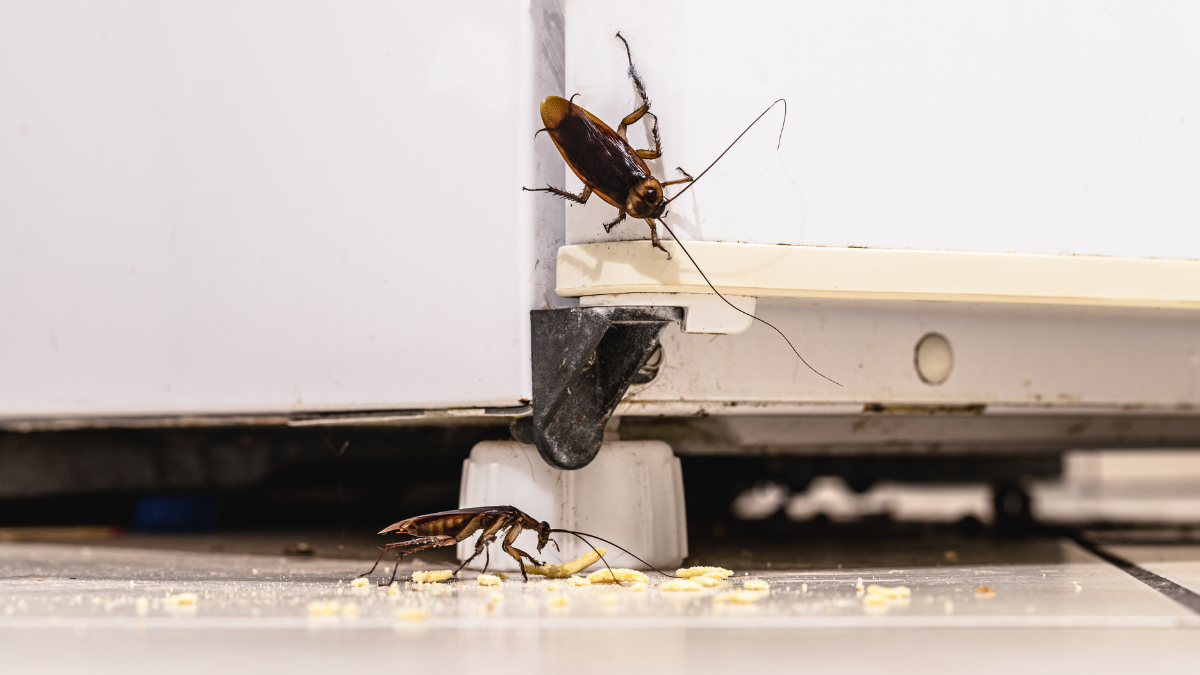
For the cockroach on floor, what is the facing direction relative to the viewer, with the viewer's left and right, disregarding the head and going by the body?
facing to the right of the viewer
